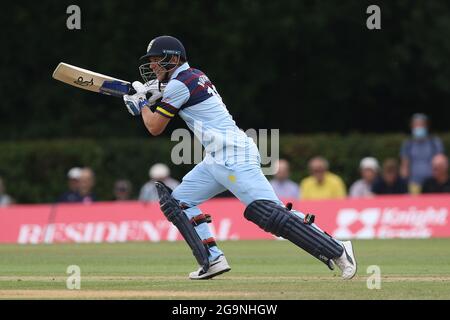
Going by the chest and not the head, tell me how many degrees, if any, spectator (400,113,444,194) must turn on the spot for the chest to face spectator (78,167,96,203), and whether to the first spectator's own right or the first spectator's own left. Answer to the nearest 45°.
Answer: approximately 90° to the first spectator's own right

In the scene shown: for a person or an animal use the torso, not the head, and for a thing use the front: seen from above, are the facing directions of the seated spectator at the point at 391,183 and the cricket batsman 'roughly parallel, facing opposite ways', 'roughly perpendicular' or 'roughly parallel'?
roughly perpendicular

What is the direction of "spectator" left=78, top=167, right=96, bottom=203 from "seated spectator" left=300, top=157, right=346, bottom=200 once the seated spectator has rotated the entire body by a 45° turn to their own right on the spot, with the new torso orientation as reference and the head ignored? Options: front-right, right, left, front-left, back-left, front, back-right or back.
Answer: front-right

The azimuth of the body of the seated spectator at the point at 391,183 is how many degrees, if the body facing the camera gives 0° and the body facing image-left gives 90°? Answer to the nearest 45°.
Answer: approximately 0°

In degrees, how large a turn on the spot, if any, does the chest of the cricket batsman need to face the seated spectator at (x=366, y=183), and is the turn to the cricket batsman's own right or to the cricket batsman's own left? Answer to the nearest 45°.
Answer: approximately 90° to the cricket batsman's own right

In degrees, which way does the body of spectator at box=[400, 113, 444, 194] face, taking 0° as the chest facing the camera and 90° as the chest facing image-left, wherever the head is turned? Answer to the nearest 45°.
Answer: approximately 0°

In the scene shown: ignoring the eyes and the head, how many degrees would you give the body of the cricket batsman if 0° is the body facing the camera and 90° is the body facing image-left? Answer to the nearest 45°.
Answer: approximately 90°
